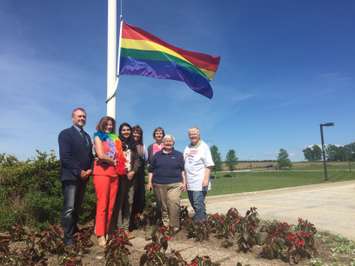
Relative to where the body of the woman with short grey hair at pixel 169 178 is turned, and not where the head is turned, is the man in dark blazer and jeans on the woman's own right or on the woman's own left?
on the woman's own right

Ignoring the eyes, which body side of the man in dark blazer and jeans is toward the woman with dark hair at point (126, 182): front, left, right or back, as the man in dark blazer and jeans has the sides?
left

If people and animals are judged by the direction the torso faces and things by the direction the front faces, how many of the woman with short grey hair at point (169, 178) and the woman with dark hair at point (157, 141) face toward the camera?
2

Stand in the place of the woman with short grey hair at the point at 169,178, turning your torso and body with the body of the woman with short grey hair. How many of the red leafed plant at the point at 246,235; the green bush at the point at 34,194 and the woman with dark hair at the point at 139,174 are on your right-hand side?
2

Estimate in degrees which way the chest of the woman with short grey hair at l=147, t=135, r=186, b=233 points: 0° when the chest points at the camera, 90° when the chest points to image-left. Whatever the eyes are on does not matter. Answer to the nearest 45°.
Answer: approximately 0°

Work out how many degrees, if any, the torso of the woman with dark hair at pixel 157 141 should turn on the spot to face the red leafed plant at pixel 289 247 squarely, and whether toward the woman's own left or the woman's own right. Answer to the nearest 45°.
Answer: approximately 45° to the woman's own left
